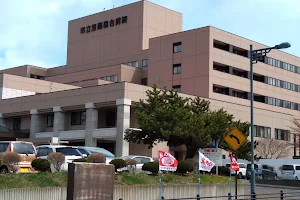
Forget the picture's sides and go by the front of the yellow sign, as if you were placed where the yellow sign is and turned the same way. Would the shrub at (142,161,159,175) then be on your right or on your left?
on your right

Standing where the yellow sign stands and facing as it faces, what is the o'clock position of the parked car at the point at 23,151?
The parked car is roughly at 3 o'clock from the yellow sign.

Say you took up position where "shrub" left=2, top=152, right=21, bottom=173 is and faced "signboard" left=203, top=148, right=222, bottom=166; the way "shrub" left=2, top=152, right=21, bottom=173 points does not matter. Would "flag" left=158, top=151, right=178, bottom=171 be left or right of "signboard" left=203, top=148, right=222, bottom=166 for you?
right

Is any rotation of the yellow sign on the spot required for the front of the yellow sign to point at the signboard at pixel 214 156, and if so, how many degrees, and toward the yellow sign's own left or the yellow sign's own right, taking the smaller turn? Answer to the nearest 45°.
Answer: approximately 135° to the yellow sign's own right

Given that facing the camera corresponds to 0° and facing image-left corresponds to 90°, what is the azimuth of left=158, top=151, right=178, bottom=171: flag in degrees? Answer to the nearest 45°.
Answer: approximately 0°
